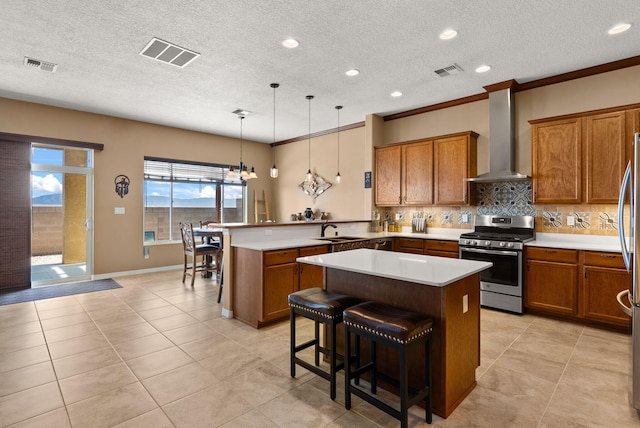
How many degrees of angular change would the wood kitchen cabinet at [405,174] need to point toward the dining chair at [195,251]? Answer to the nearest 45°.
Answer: approximately 45° to its right

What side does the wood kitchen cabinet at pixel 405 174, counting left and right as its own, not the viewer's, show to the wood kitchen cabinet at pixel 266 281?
front

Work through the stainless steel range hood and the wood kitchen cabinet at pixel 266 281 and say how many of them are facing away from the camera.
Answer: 0

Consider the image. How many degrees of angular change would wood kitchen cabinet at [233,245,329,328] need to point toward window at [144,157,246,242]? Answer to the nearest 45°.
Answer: approximately 180°

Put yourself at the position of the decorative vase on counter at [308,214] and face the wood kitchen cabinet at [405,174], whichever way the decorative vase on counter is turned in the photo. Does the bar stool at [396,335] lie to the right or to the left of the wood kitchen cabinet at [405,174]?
right

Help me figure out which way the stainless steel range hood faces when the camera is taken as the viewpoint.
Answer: facing the viewer

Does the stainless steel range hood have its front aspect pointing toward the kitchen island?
yes

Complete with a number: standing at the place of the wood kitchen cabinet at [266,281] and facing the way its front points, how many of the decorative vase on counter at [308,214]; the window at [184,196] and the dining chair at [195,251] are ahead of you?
0

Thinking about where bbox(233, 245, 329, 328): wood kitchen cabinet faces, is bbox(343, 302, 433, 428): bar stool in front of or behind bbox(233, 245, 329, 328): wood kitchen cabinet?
in front

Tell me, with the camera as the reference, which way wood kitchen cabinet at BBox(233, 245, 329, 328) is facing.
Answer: facing the viewer and to the right of the viewer

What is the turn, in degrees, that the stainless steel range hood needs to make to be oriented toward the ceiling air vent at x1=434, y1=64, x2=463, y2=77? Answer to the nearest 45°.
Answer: approximately 45° to its right

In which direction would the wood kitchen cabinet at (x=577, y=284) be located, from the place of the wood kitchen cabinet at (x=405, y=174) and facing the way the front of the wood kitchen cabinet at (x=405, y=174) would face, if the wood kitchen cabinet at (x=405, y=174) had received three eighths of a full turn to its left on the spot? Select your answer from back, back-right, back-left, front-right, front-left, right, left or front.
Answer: front-right

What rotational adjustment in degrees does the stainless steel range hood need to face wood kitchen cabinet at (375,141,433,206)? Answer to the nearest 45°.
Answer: approximately 90° to its right

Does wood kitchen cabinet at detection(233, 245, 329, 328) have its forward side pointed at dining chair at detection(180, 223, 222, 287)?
no

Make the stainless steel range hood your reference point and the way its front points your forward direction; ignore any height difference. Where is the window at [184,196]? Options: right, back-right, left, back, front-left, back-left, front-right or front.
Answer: right

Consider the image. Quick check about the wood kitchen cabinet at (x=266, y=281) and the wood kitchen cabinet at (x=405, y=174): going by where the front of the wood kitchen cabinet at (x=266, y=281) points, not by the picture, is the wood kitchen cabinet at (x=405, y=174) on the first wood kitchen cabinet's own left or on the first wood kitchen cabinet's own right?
on the first wood kitchen cabinet's own left

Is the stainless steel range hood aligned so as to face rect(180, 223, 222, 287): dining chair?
no

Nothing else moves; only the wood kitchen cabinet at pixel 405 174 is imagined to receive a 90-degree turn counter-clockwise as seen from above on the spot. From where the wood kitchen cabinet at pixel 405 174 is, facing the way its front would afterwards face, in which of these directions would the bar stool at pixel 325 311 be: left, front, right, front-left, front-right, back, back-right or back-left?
front-right
